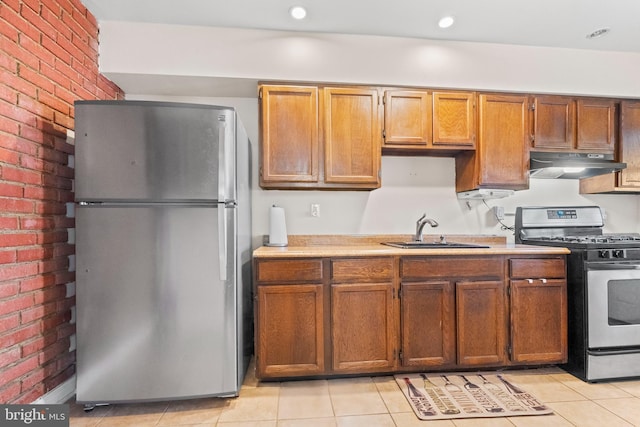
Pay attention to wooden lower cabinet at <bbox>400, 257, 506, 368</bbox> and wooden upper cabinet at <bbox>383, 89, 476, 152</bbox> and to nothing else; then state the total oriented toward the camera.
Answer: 2

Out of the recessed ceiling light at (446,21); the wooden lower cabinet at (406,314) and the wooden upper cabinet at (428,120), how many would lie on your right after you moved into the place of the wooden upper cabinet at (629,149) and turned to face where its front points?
3

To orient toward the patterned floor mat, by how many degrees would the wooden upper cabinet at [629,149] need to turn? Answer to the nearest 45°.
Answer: approximately 90° to its right

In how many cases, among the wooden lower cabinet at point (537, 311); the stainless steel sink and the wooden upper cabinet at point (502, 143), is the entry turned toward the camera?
3

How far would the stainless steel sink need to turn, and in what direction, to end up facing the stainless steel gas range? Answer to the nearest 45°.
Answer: approximately 90° to its left

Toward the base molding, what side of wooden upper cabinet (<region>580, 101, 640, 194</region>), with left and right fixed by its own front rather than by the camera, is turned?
right

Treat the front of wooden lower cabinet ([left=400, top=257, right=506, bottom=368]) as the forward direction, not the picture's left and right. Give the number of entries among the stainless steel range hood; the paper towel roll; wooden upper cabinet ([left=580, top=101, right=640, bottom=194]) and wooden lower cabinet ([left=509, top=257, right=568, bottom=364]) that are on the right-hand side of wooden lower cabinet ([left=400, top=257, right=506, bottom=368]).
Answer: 1

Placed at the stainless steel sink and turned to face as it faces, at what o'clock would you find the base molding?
The base molding is roughly at 2 o'clock from the stainless steel sink.
